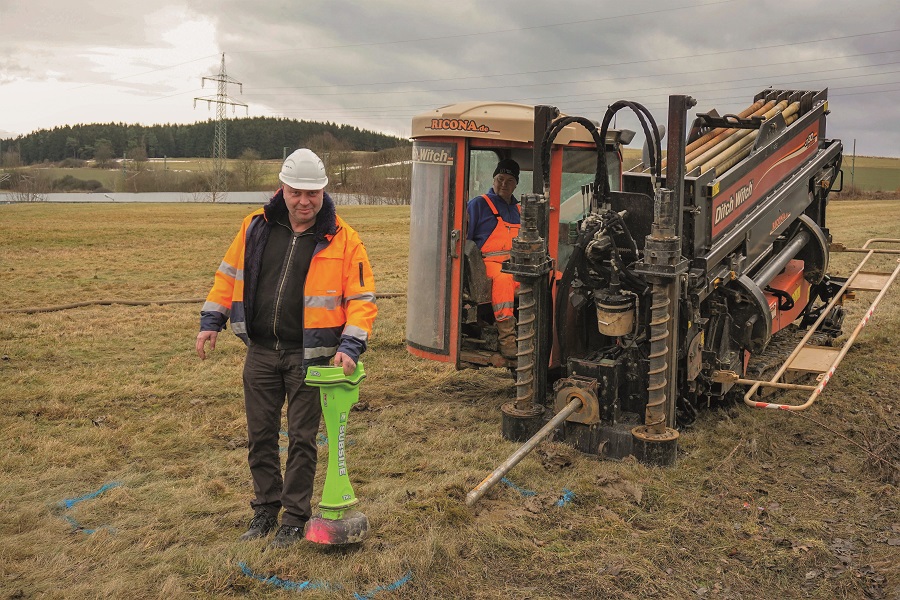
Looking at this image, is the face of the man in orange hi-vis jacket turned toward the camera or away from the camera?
toward the camera

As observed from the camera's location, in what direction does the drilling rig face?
facing the viewer and to the left of the viewer

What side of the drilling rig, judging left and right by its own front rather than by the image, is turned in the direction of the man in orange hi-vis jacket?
front
